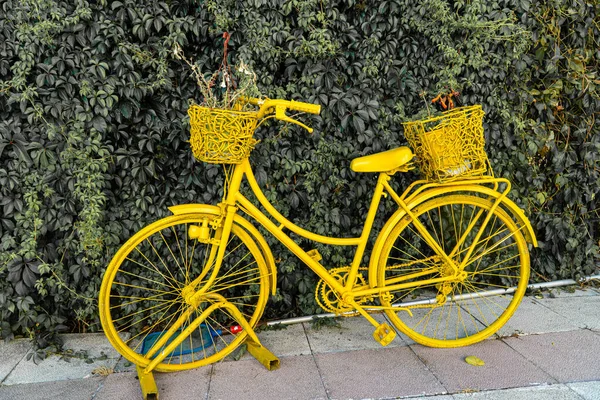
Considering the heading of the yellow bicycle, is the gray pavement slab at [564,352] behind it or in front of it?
behind

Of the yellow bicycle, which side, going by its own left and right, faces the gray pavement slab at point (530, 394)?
back

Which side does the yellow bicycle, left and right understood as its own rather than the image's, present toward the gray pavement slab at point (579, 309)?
back

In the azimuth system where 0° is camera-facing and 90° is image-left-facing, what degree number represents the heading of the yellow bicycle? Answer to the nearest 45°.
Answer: approximately 90°

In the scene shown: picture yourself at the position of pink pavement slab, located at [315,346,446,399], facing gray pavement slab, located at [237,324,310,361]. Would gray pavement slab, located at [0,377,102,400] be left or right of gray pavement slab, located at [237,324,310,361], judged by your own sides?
left

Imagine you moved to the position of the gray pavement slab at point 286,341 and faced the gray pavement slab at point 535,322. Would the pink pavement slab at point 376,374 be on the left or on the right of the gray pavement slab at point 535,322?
right

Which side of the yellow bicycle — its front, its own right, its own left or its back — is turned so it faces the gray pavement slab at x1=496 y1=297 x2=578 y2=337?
back

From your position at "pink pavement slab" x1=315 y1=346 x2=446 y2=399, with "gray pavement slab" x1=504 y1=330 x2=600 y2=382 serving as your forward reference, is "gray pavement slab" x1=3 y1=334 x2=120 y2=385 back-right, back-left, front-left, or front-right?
back-left

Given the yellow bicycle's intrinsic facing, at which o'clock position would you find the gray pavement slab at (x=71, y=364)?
The gray pavement slab is roughly at 12 o'clock from the yellow bicycle.
